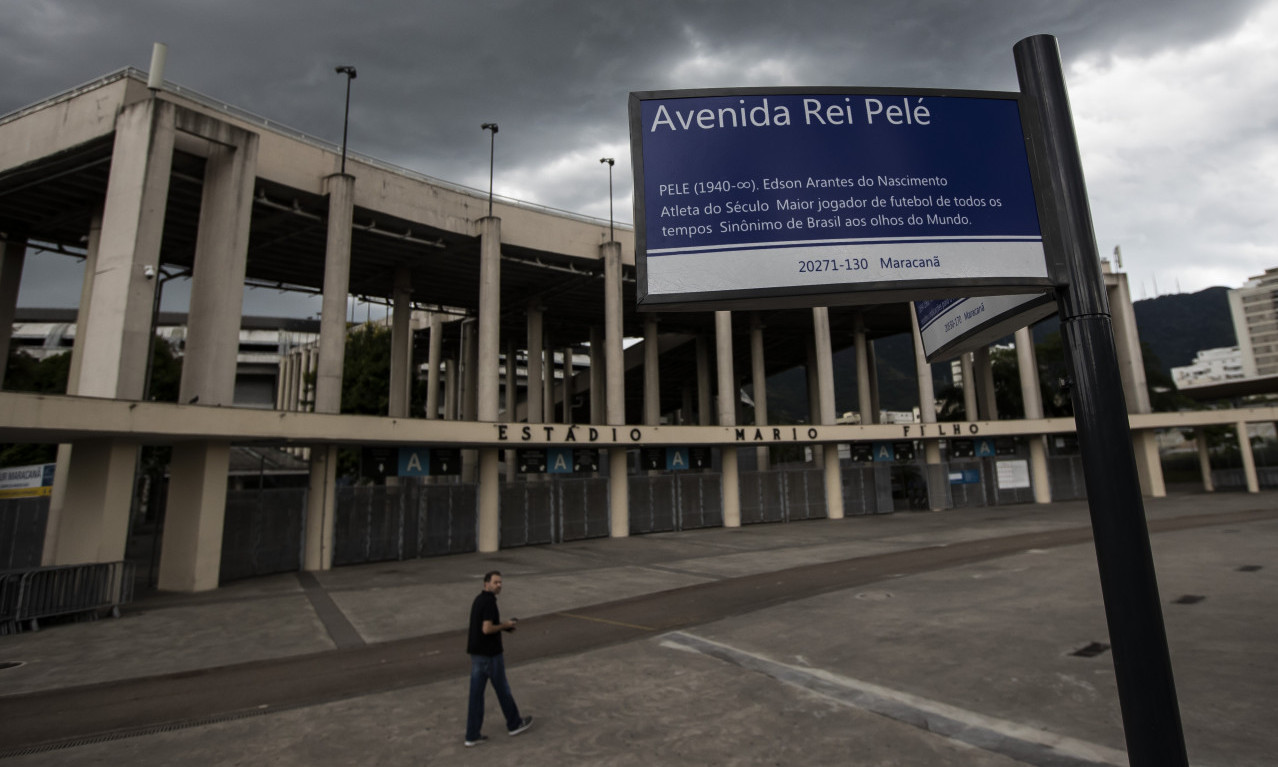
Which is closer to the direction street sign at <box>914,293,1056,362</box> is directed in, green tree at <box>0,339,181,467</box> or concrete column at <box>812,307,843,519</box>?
the green tree

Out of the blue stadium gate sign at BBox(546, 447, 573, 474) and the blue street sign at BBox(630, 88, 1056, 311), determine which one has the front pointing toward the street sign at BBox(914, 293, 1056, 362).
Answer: the blue stadium gate sign at BBox(546, 447, 573, 474)

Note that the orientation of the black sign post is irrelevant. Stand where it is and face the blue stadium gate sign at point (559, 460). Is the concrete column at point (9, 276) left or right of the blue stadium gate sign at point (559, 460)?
left

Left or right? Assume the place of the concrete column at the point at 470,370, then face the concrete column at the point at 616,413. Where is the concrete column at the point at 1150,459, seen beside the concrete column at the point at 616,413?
left

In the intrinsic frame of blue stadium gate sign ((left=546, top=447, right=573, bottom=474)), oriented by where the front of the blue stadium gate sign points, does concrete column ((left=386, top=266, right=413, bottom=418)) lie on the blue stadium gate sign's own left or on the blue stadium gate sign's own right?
on the blue stadium gate sign's own right

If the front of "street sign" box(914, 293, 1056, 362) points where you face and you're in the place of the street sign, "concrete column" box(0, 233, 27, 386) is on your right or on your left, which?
on your right

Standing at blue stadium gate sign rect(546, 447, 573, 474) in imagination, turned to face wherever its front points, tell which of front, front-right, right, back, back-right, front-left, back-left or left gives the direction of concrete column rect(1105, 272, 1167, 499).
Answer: left
